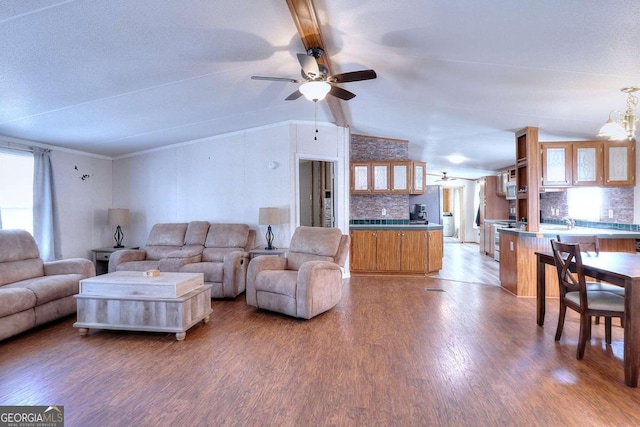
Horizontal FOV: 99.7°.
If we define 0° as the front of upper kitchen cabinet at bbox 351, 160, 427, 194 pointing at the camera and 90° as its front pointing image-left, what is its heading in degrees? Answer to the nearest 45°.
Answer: approximately 0°

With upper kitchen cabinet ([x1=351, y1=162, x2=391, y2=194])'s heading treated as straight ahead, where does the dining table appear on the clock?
The dining table is roughly at 11 o'clock from the upper kitchen cabinet.

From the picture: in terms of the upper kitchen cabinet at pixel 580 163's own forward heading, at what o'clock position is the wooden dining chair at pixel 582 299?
The wooden dining chair is roughly at 12 o'clock from the upper kitchen cabinet.

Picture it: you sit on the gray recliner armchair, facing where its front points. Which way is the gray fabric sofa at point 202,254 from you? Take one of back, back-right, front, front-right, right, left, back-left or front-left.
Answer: right

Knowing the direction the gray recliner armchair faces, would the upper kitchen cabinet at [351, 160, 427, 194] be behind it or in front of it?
behind

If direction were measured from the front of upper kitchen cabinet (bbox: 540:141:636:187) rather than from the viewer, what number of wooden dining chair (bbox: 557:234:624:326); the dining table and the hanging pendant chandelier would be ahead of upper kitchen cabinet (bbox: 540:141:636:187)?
3

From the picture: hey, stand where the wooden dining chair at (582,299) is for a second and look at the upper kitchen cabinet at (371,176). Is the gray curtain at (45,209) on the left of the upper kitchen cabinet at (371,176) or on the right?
left

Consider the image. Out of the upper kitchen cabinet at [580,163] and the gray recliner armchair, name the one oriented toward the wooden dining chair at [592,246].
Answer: the upper kitchen cabinet

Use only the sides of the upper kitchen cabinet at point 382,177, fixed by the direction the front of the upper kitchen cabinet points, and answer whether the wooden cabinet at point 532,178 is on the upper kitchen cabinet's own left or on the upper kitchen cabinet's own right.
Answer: on the upper kitchen cabinet's own left
